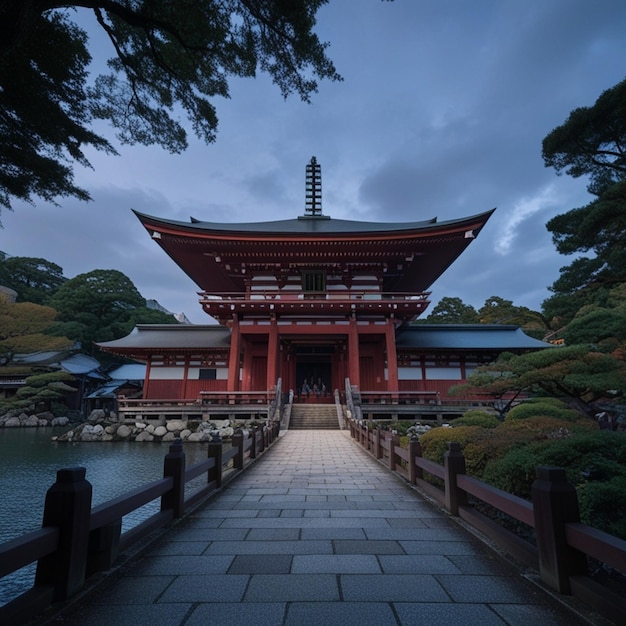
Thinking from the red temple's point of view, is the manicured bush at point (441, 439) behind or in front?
in front

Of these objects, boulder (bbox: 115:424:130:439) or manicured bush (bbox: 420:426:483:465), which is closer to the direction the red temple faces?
the manicured bush

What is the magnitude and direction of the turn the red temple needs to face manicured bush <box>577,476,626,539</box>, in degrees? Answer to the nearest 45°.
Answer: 0° — it already faces it

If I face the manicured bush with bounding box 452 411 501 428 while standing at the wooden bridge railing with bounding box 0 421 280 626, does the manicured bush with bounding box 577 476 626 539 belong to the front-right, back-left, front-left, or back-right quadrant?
front-right

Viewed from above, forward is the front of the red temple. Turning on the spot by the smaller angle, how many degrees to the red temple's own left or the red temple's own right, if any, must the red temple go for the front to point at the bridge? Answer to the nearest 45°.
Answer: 0° — it already faces it

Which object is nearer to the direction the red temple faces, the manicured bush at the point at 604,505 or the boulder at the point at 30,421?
the manicured bush

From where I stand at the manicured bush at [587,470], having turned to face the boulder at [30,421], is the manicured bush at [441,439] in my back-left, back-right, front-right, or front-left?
front-right

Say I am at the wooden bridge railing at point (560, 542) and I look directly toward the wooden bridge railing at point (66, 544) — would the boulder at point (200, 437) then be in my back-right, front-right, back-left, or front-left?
front-right

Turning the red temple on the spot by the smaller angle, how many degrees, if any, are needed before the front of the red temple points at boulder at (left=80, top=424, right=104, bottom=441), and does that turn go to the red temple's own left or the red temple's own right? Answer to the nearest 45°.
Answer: approximately 90° to the red temple's own right

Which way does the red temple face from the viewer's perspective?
toward the camera

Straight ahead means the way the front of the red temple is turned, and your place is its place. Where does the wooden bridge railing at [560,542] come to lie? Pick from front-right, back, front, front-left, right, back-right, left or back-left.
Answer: front
